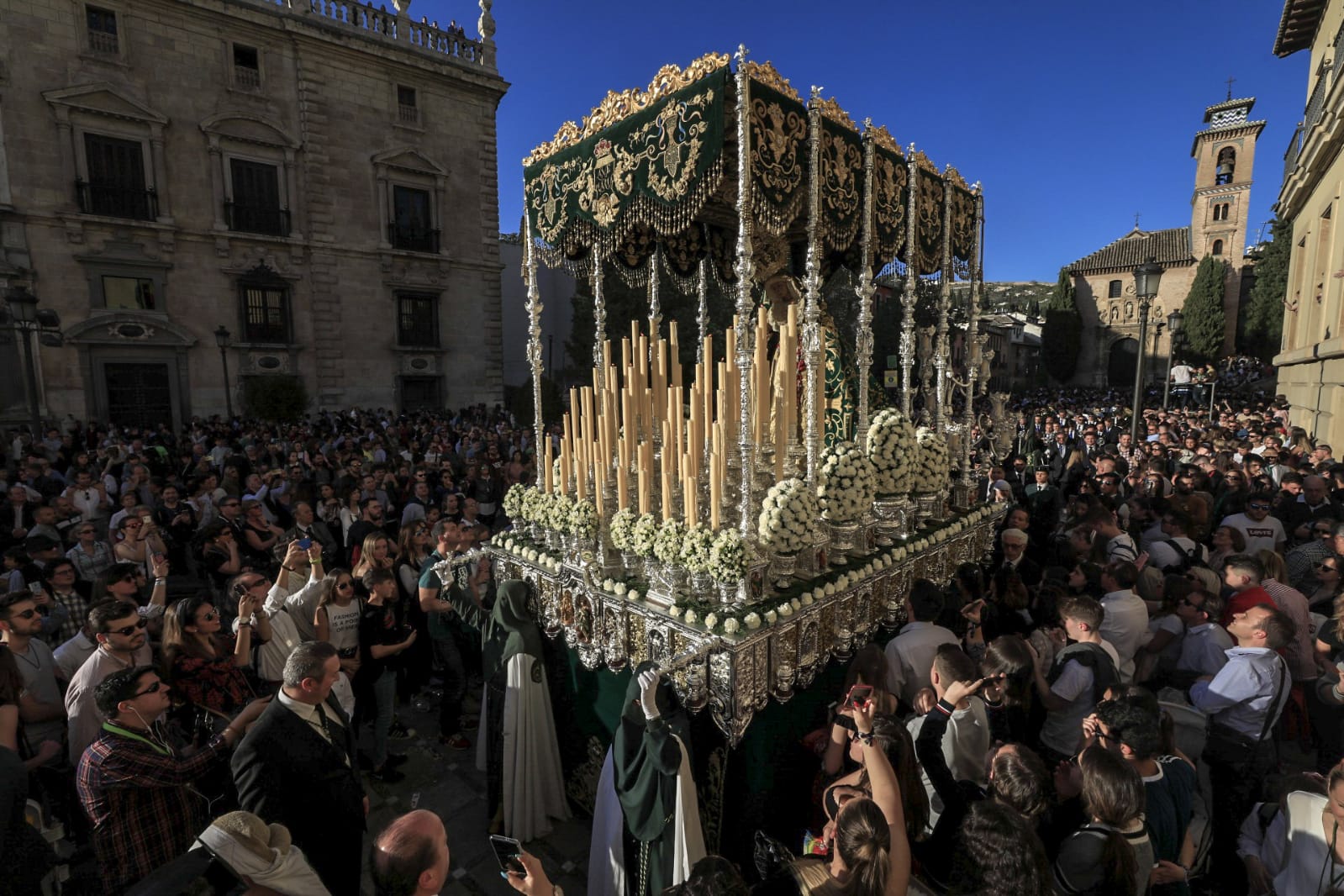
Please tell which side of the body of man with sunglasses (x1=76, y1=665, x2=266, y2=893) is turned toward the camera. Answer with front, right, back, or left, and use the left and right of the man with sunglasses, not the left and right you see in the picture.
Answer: right

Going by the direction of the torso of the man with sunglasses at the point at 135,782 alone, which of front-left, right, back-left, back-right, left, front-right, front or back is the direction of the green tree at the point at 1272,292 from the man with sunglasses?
front

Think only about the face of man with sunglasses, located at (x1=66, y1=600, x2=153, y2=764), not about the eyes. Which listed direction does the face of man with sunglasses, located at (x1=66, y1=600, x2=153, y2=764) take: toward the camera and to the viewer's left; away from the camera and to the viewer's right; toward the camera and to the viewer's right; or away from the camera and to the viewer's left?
toward the camera and to the viewer's right

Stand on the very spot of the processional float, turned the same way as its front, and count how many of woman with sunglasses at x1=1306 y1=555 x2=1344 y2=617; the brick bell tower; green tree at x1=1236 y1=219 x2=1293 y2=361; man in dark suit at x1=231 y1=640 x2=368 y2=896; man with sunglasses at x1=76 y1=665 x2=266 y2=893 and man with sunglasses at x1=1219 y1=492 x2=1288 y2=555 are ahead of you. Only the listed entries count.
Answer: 2

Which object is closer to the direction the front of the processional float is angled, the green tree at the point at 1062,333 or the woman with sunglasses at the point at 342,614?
the woman with sunglasses

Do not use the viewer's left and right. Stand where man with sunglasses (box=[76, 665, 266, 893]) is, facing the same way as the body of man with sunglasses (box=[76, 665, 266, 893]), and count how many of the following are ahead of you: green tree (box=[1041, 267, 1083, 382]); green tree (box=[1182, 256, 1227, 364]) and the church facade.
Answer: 3

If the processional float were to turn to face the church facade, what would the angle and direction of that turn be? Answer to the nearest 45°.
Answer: approximately 180°

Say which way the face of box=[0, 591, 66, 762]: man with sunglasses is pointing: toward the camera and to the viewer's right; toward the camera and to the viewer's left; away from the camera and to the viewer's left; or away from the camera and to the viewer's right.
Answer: toward the camera and to the viewer's right

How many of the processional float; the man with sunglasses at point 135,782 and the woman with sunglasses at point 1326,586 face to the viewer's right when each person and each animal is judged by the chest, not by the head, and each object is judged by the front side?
1

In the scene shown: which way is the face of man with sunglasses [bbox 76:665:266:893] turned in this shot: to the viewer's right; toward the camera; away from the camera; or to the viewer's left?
to the viewer's right

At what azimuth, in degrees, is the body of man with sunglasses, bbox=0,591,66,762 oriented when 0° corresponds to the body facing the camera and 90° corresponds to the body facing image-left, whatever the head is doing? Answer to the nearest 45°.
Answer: approximately 315°

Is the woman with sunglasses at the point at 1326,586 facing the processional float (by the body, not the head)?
yes

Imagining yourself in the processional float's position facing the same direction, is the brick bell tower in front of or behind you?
behind

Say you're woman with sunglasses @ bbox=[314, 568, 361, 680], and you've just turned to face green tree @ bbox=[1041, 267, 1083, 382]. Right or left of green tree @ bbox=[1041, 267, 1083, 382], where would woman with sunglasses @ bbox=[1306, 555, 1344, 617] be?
right

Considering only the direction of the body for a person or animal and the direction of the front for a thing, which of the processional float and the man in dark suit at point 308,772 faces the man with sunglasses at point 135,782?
the processional float

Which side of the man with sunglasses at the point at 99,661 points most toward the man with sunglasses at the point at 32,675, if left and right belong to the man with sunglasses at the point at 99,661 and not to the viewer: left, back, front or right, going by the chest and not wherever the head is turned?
back

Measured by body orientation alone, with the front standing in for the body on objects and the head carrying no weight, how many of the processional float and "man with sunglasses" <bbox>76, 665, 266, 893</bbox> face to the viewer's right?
1

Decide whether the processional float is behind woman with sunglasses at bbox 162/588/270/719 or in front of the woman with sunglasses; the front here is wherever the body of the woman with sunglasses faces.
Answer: in front

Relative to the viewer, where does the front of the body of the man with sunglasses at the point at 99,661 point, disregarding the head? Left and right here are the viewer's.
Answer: facing the viewer and to the right of the viewer

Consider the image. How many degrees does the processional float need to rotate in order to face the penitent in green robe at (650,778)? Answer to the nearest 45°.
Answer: approximately 45° to its left
